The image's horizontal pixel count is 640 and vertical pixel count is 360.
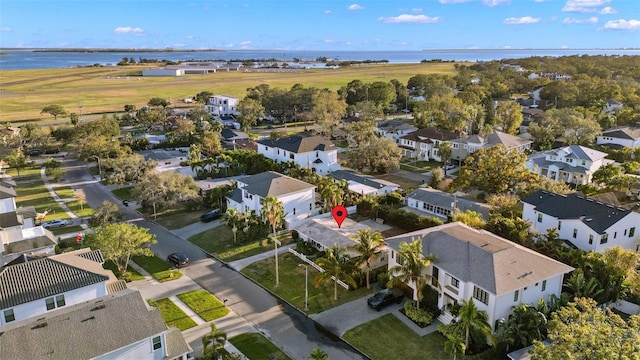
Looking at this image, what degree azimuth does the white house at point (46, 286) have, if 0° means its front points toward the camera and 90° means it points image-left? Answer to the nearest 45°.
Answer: approximately 225°

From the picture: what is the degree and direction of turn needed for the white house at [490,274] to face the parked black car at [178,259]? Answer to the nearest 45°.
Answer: approximately 45° to its right

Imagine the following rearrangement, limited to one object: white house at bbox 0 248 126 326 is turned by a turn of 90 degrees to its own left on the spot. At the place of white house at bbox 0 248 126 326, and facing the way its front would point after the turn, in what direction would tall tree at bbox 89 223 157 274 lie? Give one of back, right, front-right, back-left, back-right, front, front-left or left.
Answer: right

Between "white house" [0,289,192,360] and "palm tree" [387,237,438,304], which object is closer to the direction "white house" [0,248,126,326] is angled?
the palm tree

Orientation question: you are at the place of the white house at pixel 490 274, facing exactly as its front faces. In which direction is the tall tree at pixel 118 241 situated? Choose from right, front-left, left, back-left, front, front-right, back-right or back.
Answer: front-right

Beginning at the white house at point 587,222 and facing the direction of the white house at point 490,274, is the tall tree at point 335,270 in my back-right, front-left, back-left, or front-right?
front-right

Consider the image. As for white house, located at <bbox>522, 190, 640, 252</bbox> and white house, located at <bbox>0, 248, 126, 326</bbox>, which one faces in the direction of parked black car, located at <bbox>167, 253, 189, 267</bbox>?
white house, located at <bbox>0, 248, 126, 326</bbox>

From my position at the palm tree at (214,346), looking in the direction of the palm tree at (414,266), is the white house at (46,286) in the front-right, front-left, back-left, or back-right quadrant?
back-left

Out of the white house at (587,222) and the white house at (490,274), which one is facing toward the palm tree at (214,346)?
the white house at (490,274)
